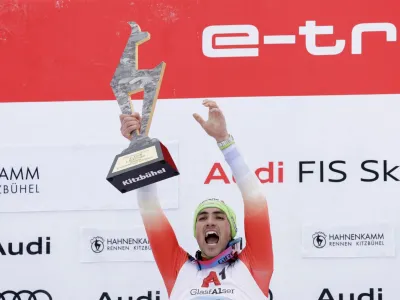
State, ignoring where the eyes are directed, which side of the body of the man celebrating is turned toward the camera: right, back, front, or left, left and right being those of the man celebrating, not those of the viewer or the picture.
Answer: front
